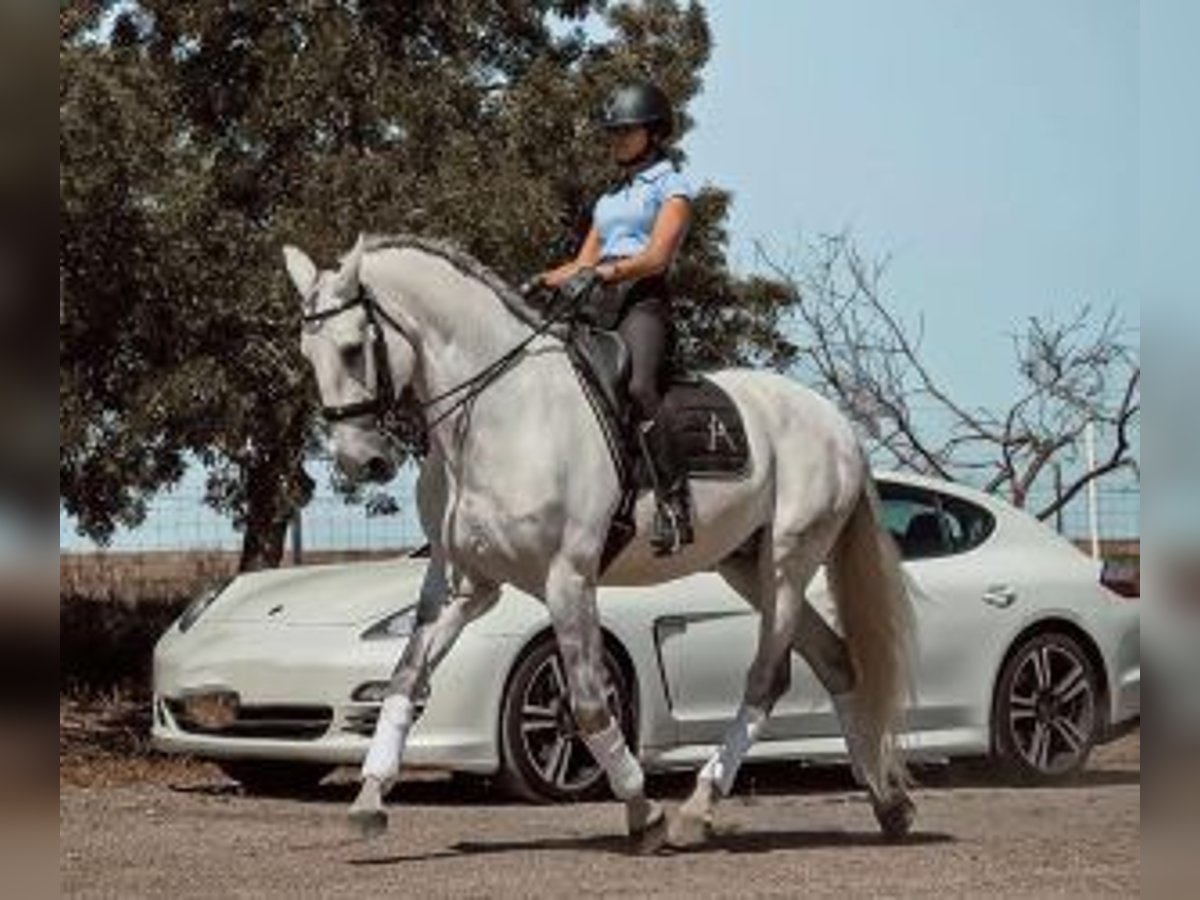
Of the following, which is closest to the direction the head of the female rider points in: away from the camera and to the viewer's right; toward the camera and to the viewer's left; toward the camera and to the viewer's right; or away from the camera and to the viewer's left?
toward the camera and to the viewer's left

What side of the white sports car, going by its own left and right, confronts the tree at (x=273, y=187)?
right

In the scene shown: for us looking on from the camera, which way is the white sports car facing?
facing the viewer and to the left of the viewer

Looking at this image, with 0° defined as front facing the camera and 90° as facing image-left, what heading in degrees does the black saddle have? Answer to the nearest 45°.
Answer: approximately 45°

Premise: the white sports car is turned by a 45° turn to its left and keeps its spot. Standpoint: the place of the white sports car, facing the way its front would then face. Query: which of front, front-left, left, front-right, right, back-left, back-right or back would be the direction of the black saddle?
front

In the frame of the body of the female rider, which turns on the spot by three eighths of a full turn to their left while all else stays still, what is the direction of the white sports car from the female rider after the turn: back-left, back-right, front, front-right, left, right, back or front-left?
left
